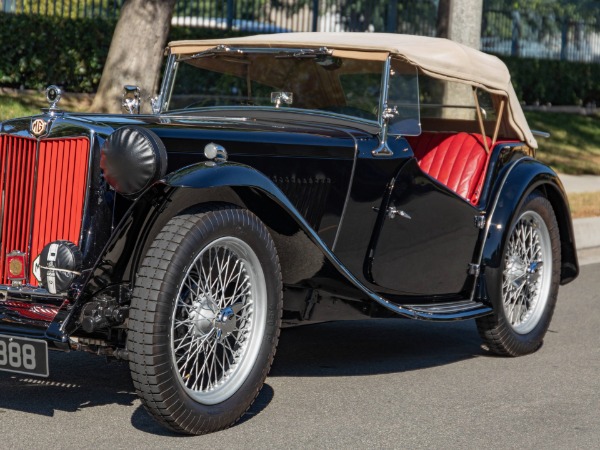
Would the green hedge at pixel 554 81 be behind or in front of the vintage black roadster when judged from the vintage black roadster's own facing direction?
behind

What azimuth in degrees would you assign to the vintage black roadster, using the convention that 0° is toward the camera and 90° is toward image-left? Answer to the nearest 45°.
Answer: approximately 45°

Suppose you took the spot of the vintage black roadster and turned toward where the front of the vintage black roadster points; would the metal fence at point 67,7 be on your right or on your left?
on your right

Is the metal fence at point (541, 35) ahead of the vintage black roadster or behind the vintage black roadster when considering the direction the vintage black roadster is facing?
behind

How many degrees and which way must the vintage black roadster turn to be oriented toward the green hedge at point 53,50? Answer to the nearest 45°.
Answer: approximately 135° to its right

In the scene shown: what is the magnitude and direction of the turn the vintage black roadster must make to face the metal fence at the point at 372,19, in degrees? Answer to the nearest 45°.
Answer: approximately 135° to its right
